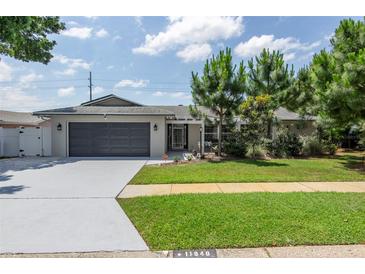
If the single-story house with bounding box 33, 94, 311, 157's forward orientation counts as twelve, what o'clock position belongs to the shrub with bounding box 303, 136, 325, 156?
The shrub is roughly at 9 o'clock from the single-story house.

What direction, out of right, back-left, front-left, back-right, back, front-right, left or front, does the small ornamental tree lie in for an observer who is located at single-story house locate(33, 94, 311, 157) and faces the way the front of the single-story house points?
left

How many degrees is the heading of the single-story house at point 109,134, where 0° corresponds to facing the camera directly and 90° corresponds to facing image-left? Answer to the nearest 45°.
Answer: approximately 0°

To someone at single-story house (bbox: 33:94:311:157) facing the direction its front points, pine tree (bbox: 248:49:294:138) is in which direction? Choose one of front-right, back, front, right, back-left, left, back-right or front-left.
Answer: left

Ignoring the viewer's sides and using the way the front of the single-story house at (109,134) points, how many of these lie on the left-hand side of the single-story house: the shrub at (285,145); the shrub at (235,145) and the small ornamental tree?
3

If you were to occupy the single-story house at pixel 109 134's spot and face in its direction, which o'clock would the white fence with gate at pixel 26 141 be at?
The white fence with gate is roughly at 3 o'clock from the single-story house.

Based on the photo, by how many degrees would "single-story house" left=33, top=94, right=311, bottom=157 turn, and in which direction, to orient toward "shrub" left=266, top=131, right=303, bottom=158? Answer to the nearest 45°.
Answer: approximately 90° to its left

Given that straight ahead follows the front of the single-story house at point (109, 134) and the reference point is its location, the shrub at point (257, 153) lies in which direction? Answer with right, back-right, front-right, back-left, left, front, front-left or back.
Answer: left

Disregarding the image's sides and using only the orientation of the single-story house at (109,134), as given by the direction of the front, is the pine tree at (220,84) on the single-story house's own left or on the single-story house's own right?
on the single-story house's own left

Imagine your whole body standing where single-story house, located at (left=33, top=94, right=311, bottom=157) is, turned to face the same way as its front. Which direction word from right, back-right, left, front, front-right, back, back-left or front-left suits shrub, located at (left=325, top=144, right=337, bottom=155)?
left
